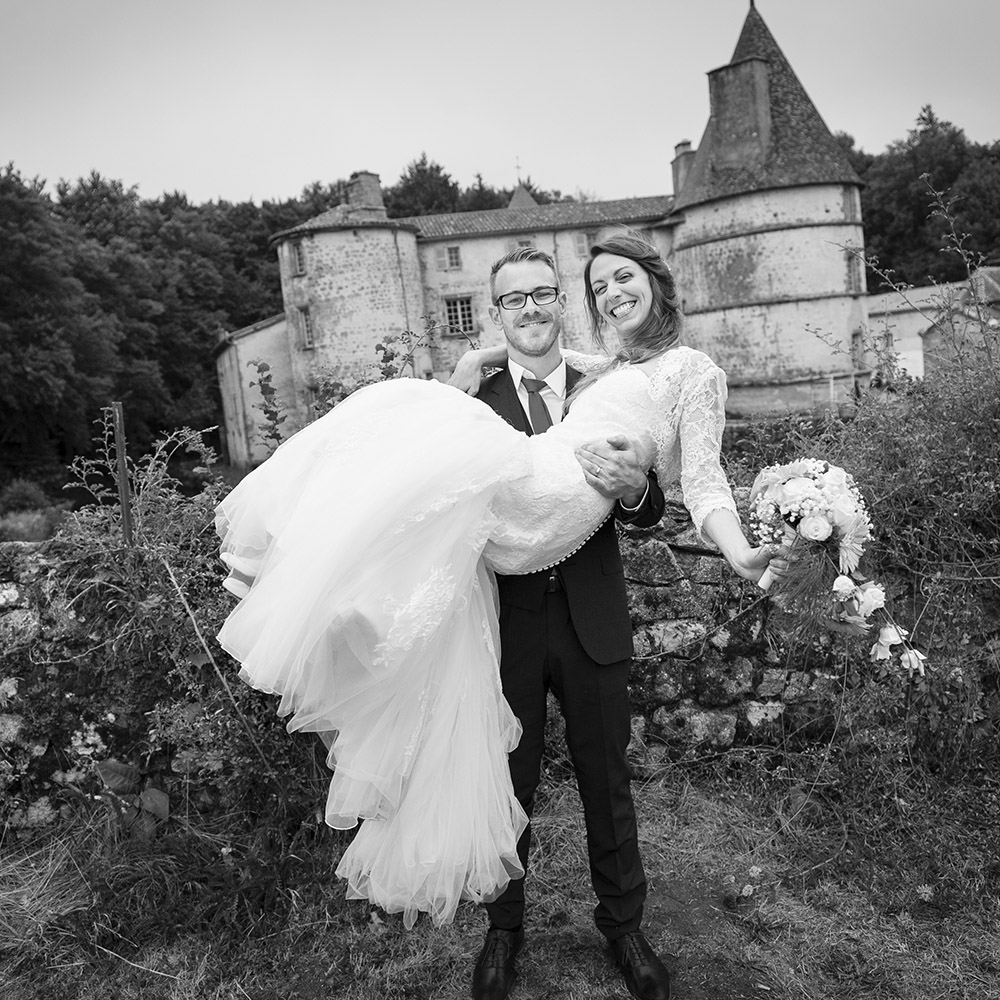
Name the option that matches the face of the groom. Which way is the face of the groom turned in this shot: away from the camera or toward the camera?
toward the camera

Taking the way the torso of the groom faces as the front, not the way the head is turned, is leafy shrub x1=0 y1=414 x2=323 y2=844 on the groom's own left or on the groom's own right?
on the groom's own right

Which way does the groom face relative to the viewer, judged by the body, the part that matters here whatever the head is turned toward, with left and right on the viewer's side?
facing the viewer

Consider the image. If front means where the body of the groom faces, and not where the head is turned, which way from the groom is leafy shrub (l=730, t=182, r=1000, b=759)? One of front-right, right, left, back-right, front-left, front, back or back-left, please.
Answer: back-left
